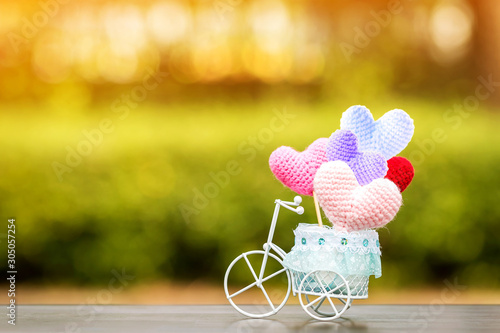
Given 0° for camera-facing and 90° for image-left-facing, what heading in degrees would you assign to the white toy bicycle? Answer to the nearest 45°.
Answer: approximately 90°
